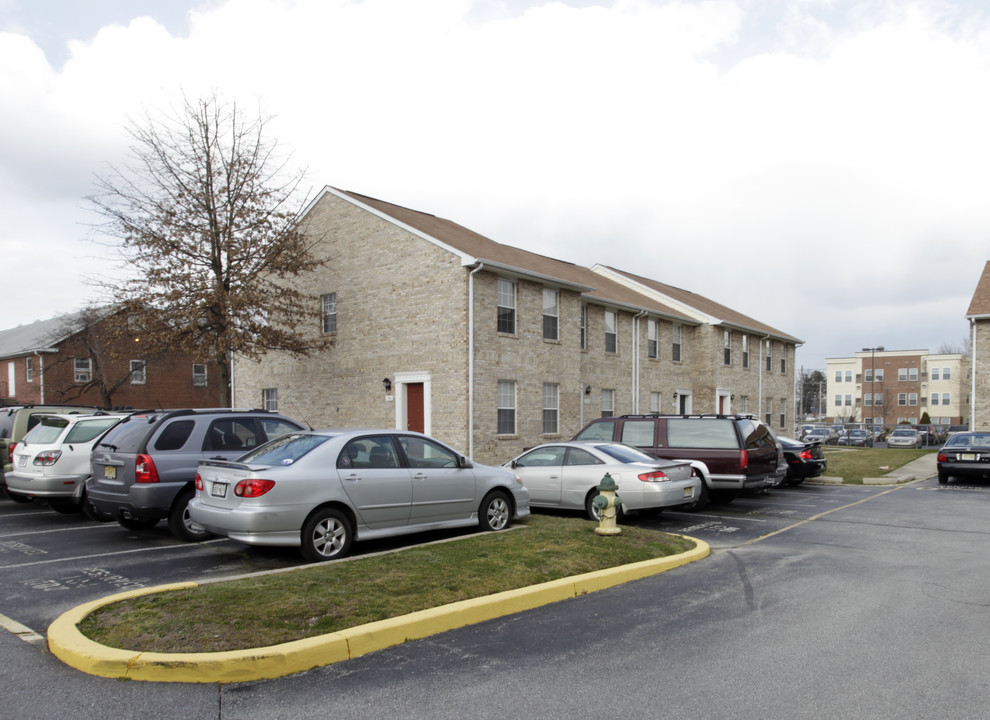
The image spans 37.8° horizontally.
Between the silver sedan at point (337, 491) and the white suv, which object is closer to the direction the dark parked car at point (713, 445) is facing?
the white suv

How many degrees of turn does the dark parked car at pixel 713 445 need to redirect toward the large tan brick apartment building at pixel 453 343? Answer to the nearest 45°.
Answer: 0° — it already faces it

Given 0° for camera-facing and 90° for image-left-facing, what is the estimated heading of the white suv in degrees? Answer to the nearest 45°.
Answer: approximately 225°

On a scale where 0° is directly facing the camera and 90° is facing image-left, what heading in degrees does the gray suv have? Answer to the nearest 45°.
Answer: approximately 225°

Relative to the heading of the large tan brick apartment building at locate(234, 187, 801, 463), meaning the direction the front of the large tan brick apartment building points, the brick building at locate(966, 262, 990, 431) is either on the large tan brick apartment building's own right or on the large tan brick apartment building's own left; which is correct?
on the large tan brick apartment building's own left

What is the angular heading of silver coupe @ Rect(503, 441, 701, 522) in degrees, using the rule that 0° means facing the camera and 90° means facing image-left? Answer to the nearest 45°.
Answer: approximately 135°

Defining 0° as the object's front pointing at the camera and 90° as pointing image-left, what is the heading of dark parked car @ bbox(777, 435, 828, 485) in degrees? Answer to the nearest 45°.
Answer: approximately 135°

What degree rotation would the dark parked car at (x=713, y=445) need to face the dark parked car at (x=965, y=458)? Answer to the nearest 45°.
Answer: approximately 90° to its right

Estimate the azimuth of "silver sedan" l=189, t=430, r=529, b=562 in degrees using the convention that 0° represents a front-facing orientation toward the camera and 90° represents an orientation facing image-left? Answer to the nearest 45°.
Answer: approximately 225°

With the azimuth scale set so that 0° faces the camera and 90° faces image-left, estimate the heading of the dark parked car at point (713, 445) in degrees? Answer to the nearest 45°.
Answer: approximately 135°
